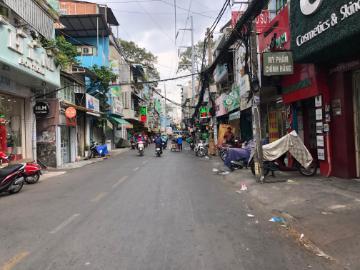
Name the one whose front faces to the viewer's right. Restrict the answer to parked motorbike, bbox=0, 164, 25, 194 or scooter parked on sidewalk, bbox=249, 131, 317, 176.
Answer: the scooter parked on sidewalk

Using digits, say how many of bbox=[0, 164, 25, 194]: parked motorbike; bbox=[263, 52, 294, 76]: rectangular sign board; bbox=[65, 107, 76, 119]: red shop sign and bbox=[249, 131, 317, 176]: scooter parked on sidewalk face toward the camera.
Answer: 2

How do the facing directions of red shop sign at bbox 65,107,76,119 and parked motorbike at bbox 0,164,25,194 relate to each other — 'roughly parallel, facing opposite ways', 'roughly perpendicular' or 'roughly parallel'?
roughly perpendicular

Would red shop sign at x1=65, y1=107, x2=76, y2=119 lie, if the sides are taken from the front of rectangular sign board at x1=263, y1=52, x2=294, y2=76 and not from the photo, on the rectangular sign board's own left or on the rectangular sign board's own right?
on the rectangular sign board's own right

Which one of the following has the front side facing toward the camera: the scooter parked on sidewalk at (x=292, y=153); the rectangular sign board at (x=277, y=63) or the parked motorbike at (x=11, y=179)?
the rectangular sign board

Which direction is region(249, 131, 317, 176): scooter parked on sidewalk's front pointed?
to the viewer's right

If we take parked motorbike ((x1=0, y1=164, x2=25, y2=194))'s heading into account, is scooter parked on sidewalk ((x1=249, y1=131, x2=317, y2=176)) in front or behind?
behind

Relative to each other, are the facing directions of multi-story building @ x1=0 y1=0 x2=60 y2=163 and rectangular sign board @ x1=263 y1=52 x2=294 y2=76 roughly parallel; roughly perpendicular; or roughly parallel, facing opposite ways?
roughly perpendicular

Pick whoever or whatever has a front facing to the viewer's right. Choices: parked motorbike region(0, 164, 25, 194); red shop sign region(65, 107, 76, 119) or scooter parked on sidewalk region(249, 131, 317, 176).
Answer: the scooter parked on sidewalk

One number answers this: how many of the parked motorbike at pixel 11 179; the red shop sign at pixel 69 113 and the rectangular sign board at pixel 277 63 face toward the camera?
2
